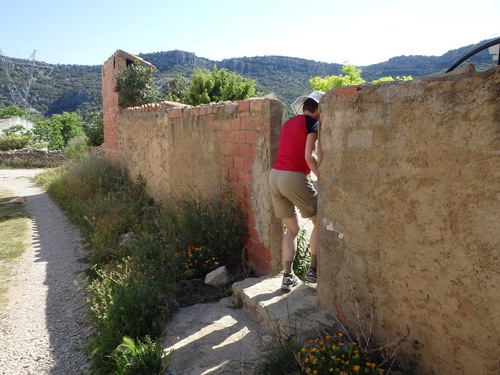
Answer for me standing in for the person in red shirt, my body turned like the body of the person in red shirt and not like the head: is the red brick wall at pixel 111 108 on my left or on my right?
on my left

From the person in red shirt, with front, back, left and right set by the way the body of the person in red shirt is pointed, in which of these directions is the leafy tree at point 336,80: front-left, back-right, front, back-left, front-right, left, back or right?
front-left

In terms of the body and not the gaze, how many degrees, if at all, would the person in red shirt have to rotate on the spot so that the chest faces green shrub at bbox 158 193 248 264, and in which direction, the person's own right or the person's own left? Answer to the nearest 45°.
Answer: approximately 90° to the person's own left

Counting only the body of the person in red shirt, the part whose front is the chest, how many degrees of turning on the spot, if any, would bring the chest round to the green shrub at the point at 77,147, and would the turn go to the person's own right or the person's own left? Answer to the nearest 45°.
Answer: approximately 90° to the person's own left

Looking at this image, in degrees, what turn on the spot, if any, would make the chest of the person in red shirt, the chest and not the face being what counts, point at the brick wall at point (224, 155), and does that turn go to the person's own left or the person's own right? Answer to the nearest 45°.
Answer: approximately 90° to the person's own left

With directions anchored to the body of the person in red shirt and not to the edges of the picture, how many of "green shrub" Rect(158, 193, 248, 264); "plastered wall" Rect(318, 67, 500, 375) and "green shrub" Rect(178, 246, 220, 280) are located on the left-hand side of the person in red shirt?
2

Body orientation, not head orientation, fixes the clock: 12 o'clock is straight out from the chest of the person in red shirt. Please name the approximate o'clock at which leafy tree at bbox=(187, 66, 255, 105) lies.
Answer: The leafy tree is roughly at 10 o'clock from the person in red shirt.

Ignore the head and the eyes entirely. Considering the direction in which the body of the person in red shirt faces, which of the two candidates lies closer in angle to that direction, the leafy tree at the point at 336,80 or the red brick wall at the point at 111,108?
the leafy tree

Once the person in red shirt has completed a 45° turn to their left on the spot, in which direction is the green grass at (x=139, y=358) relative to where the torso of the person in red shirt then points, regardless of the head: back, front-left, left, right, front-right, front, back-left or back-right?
back-left

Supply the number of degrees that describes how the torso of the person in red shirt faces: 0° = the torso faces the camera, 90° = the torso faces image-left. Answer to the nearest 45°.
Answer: approximately 225°

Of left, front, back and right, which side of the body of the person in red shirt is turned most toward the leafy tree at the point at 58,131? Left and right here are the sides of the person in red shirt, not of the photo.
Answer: left

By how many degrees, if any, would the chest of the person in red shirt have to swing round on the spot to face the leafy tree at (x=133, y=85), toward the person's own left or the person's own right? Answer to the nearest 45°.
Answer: approximately 90° to the person's own left

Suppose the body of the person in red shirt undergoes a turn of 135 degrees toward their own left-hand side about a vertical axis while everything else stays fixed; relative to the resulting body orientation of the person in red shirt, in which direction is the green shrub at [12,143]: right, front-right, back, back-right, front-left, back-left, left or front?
front-right
